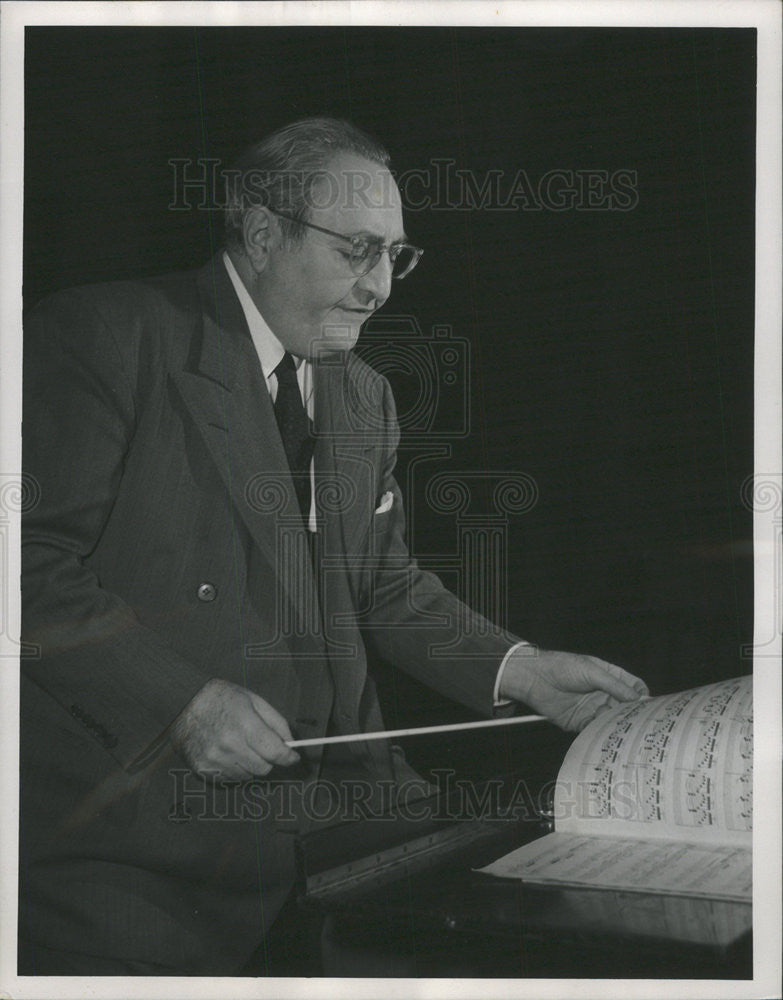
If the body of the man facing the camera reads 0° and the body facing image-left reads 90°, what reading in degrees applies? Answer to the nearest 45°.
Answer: approximately 315°

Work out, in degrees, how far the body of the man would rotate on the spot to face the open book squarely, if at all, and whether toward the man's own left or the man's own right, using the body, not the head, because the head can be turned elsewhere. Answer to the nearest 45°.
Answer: approximately 45° to the man's own left
